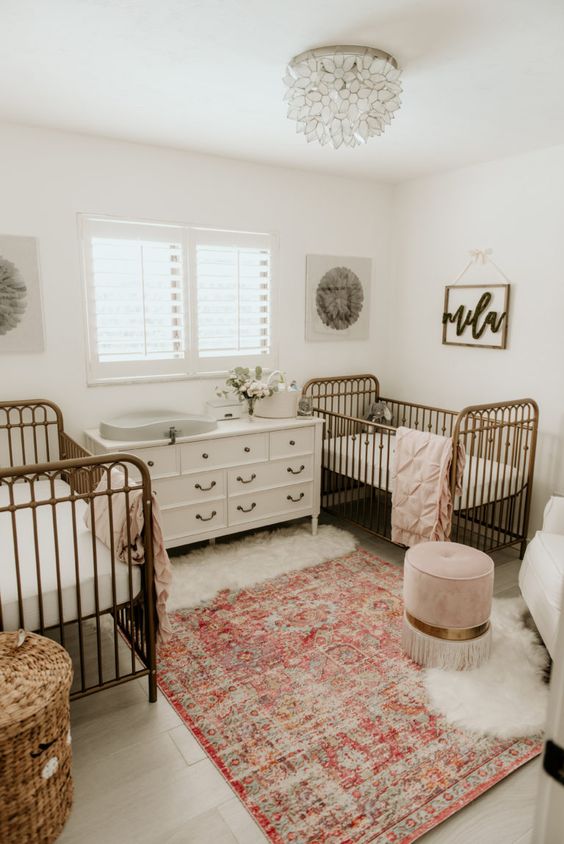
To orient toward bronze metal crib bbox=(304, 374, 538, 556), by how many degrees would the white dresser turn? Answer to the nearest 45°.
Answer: approximately 45° to its left

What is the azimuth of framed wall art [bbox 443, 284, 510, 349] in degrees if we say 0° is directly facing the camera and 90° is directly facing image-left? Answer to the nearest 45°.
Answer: approximately 45°

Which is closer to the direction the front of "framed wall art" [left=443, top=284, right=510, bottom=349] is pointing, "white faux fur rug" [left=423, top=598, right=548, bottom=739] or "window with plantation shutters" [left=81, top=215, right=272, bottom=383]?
the window with plantation shutters

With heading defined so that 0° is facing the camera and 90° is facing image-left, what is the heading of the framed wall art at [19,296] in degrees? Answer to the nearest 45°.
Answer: approximately 0°

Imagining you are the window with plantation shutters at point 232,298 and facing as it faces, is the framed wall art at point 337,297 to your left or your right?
on your left

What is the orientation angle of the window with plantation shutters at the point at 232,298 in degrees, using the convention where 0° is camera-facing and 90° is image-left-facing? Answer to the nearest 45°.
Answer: approximately 315°

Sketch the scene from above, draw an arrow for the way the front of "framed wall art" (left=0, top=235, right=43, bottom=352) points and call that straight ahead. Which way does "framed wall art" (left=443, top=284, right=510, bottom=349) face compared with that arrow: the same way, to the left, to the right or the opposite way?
to the right

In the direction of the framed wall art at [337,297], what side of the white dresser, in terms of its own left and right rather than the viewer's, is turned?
left

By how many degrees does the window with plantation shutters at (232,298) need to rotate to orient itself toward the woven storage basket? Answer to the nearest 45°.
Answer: approximately 45° to its right

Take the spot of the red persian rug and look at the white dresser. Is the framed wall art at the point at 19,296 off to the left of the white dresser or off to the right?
left
